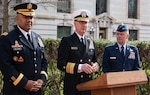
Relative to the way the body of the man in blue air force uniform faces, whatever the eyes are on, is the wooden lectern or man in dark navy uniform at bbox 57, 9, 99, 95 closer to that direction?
the wooden lectern

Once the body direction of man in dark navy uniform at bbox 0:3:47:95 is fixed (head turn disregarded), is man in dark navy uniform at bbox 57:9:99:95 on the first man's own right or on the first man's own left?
on the first man's own left

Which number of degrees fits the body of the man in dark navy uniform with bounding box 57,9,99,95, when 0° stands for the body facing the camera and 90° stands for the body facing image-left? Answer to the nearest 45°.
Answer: approximately 315°

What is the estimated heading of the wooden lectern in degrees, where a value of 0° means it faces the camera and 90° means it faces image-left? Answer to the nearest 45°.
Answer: approximately 315°

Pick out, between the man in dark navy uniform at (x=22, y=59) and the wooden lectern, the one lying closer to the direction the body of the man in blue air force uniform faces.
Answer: the wooden lectern

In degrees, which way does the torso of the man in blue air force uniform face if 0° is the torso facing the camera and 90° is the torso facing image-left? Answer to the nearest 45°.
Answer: approximately 0°

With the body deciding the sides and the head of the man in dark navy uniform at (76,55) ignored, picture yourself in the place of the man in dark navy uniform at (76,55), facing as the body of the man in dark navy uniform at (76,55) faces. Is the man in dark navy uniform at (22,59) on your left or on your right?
on your right
